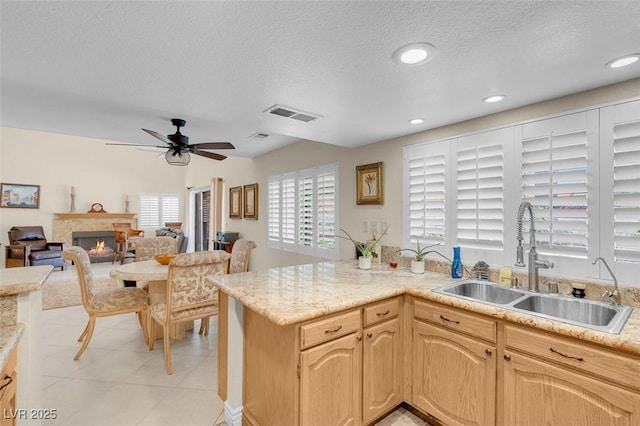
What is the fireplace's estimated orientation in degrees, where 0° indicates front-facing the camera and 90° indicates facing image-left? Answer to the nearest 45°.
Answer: approximately 0°

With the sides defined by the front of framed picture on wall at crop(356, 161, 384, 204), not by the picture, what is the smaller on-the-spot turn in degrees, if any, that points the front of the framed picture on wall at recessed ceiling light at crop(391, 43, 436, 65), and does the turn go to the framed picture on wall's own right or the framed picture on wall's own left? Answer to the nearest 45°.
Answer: approximately 45° to the framed picture on wall's own left

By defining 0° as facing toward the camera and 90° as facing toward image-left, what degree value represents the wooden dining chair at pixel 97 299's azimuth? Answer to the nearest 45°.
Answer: approximately 270°

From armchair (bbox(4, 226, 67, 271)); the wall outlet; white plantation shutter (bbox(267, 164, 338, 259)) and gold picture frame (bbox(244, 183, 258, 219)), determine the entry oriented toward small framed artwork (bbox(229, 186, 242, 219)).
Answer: the armchair

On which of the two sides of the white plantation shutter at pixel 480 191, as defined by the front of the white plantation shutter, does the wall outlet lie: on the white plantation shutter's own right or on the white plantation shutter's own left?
on the white plantation shutter's own right

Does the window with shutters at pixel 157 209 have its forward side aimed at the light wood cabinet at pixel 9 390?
yes

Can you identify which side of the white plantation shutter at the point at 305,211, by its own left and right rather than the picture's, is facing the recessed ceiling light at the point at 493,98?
left

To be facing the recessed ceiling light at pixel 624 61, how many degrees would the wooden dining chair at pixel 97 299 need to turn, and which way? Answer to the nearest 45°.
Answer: approximately 45° to its right

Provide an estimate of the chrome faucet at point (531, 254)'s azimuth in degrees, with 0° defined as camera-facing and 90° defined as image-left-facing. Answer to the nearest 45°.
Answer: approximately 45°
